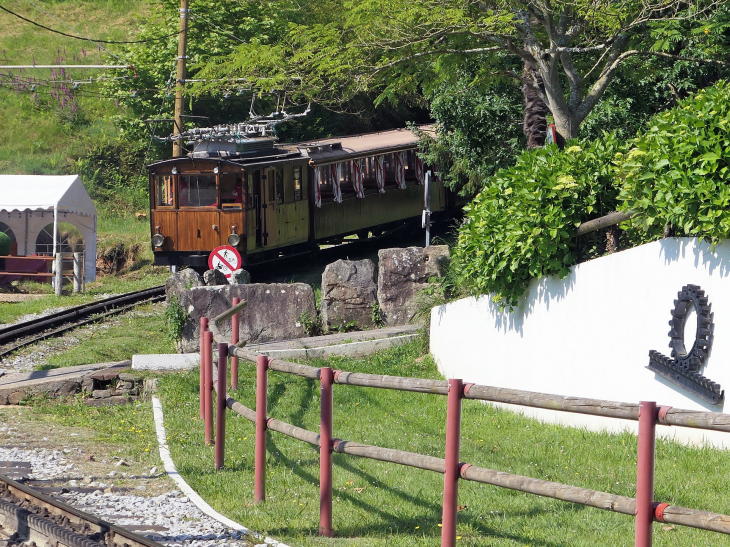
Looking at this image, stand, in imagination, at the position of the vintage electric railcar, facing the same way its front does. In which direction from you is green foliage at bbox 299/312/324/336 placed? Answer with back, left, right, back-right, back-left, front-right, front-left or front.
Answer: front-left

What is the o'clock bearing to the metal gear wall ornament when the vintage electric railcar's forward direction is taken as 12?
The metal gear wall ornament is roughly at 10 o'clock from the vintage electric railcar.

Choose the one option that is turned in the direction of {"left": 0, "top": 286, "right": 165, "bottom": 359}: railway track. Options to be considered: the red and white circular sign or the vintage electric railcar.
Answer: the vintage electric railcar

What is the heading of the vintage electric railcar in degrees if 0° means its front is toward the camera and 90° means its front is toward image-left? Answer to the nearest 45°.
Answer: approximately 45°

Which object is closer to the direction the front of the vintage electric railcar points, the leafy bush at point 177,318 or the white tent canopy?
the leafy bush

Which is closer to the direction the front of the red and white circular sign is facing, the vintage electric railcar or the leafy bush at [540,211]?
the leafy bush

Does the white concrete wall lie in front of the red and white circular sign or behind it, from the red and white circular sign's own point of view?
in front

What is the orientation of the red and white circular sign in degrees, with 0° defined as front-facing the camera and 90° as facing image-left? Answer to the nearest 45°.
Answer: approximately 0°

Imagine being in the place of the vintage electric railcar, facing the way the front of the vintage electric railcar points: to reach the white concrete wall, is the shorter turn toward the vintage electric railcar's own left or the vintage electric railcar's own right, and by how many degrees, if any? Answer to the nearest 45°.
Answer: approximately 45° to the vintage electric railcar's own left

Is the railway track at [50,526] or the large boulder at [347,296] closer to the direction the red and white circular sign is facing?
the railway track

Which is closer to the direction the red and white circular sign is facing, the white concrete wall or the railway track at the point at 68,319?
the white concrete wall

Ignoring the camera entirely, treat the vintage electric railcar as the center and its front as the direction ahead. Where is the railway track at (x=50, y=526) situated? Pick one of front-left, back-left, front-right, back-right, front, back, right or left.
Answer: front-left

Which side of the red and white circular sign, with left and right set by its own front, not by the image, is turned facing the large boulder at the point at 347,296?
left

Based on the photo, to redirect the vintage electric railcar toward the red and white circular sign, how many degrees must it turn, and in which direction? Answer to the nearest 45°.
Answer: approximately 45° to its left

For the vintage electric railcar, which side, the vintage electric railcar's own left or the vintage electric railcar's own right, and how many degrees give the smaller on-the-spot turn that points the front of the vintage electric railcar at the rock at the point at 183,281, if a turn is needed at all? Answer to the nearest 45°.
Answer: approximately 45° to the vintage electric railcar's own left

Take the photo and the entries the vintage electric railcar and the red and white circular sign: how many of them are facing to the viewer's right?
0

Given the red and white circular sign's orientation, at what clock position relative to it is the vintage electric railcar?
The vintage electric railcar is roughly at 6 o'clock from the red and white circular sign.
